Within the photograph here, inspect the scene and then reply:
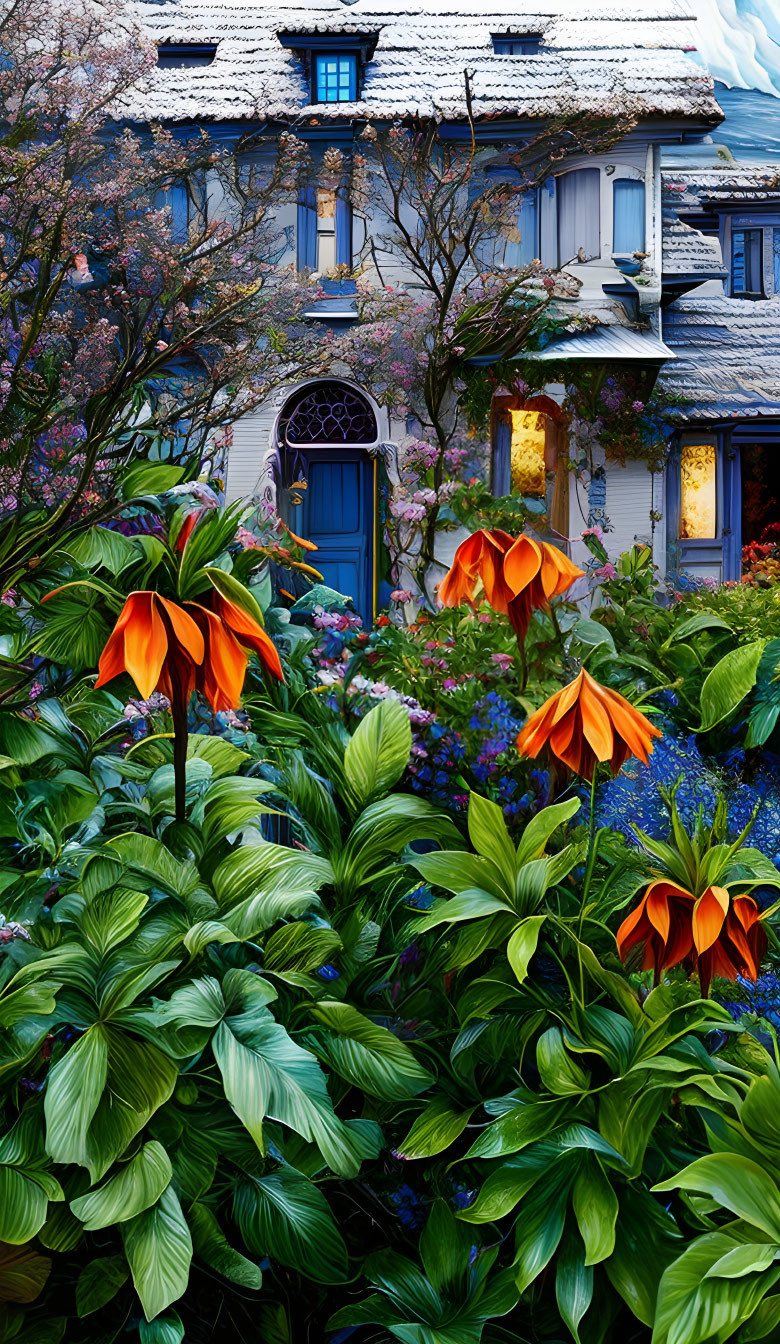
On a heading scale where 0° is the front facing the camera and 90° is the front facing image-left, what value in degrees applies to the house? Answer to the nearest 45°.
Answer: approximately 0°

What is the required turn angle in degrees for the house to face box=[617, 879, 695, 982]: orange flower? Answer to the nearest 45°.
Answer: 0° — it already faces it

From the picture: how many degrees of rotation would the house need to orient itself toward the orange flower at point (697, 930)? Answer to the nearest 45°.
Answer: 0° — it already faces it

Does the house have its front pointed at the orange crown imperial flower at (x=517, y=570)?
yes

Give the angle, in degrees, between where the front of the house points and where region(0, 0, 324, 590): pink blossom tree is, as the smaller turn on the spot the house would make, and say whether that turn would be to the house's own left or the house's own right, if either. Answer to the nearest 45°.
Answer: approximately 45° to the house's own right

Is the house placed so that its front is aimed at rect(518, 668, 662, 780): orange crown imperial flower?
yes
